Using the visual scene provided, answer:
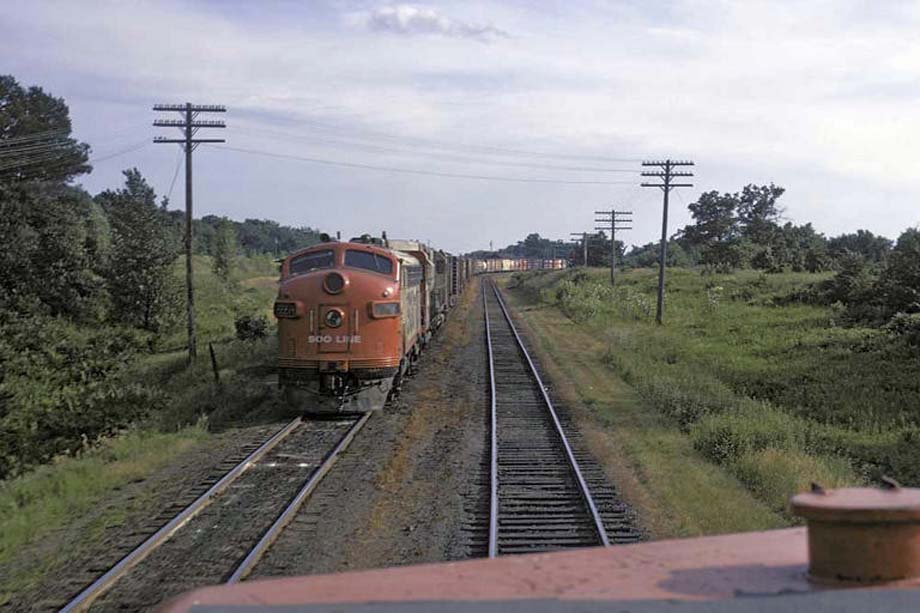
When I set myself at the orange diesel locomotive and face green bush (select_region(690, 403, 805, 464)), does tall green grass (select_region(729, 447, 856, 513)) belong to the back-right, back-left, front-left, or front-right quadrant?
front-right

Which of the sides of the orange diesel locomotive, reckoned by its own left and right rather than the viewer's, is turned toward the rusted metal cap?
front

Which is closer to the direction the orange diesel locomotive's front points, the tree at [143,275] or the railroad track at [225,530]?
the railroad track

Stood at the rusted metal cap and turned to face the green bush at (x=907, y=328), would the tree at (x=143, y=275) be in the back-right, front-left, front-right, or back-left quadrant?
front-left

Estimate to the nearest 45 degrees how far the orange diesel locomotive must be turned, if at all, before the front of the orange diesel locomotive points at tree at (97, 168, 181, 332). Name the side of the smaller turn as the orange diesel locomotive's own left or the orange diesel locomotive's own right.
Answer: approximately 180°

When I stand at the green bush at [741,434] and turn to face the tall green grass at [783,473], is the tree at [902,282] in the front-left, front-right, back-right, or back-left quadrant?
back-left

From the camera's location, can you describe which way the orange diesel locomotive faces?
facing the viewer

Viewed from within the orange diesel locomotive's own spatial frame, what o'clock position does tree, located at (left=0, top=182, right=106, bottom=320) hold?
The tree is roughly at 5 o'clock from the orange diesel locomotive.

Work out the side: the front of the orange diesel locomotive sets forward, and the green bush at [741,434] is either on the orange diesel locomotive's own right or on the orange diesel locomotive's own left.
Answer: on the orange diesel locomotive's own left

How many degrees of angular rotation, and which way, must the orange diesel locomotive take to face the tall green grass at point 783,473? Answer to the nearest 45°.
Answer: approximately 45° to its left

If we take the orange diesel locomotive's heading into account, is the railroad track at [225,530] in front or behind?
in front

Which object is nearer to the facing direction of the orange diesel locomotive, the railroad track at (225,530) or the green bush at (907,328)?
the railroad track

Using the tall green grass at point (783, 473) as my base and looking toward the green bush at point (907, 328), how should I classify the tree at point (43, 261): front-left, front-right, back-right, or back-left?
front-left
